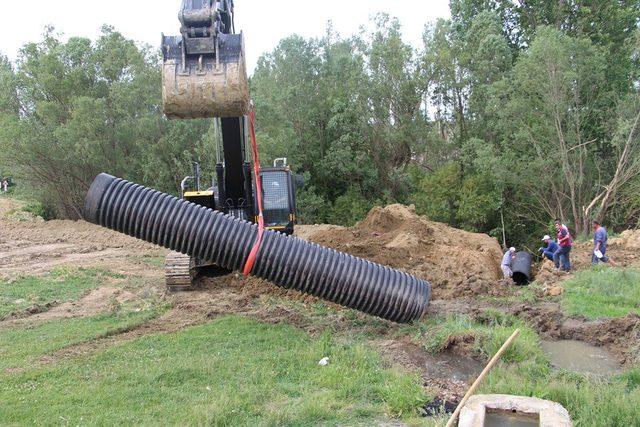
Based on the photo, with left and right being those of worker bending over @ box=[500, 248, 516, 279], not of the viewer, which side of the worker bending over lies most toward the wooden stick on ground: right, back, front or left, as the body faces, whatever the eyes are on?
right

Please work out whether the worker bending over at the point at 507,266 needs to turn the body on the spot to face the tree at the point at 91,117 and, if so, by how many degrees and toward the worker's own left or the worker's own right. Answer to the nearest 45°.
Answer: approximately 135° to the worker's own left

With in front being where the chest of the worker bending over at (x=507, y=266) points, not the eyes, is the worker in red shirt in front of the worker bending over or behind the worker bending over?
in front

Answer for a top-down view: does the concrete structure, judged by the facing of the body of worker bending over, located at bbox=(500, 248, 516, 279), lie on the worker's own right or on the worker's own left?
on the worker's own right

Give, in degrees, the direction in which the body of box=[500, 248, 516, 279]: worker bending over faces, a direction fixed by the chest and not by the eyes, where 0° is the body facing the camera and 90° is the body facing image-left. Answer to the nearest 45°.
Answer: approximately 270°

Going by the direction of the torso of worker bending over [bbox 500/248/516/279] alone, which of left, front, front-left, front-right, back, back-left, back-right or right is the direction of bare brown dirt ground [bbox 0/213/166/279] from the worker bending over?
back

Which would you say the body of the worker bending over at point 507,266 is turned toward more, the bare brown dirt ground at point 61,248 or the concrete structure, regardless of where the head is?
the concrete structure

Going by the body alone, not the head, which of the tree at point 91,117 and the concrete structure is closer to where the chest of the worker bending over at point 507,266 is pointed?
the concrete structure
